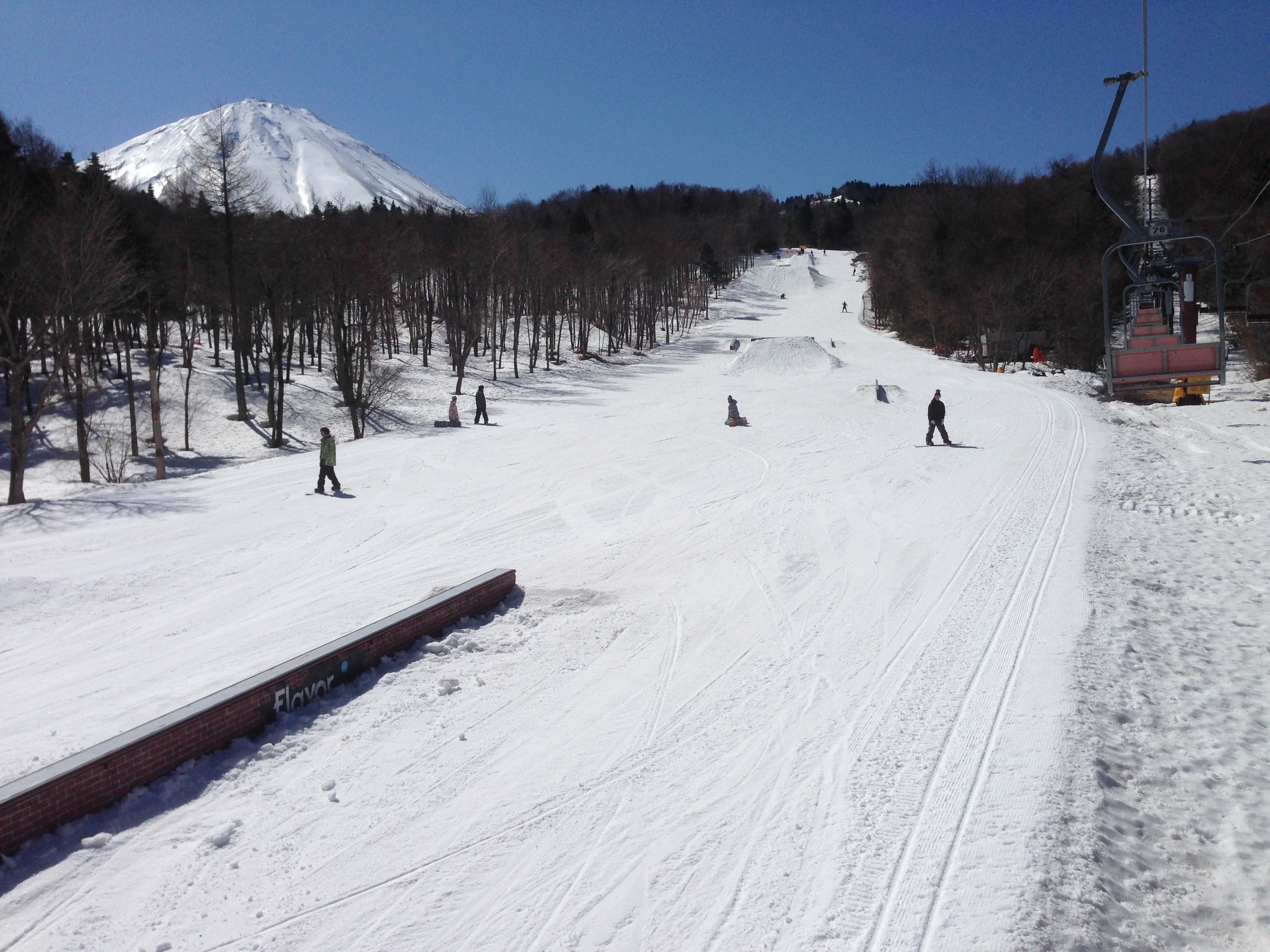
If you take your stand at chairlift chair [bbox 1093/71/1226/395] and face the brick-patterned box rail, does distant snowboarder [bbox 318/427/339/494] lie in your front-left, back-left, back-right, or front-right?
front-right

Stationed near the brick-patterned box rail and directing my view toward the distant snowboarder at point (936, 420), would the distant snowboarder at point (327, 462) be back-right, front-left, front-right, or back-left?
front-left

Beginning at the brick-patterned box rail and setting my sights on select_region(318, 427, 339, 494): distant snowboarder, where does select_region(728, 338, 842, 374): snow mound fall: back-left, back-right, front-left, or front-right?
front-right

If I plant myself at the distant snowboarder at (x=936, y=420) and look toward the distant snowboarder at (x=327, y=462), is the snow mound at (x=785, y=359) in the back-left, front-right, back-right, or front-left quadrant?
back-right

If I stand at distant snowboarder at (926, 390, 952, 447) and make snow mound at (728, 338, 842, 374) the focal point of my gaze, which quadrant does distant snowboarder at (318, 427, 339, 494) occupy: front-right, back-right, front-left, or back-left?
back-left

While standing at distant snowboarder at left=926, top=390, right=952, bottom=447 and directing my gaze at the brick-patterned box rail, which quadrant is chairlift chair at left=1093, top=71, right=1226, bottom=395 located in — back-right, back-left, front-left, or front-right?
front-left

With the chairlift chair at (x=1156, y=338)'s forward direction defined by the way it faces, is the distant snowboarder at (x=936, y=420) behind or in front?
in front
